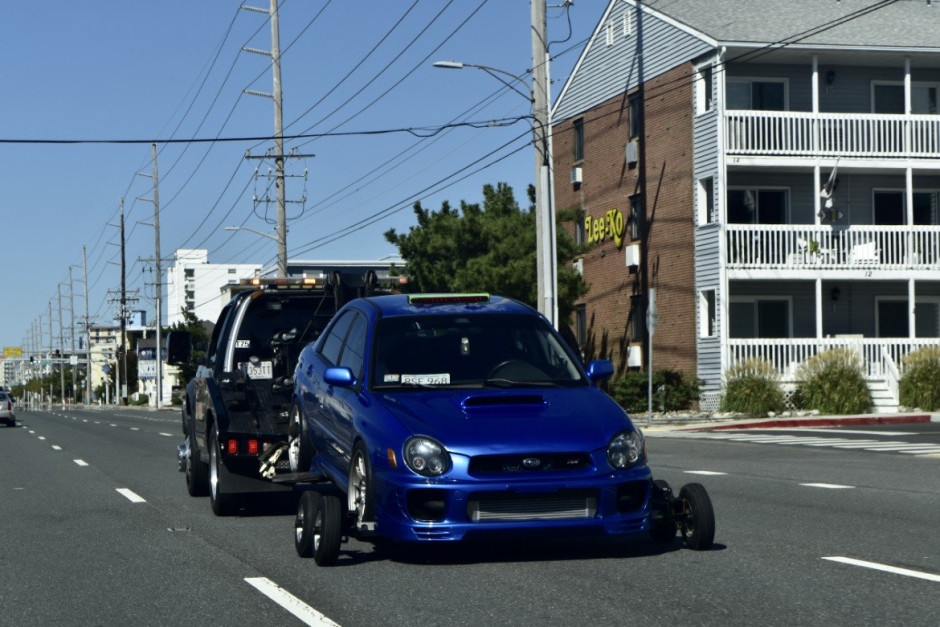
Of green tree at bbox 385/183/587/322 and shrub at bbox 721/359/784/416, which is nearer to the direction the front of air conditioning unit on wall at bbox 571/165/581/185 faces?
the green tree

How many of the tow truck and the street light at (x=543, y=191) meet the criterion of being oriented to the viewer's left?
1

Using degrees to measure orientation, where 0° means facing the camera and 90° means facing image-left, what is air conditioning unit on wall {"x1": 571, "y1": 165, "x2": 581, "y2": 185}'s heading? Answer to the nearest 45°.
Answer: approximately 45°

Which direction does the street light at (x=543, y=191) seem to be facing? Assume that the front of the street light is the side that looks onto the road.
to the viewer's left

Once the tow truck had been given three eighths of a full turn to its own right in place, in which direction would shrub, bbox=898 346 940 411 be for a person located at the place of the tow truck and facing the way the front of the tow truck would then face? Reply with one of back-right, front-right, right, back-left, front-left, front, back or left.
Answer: left

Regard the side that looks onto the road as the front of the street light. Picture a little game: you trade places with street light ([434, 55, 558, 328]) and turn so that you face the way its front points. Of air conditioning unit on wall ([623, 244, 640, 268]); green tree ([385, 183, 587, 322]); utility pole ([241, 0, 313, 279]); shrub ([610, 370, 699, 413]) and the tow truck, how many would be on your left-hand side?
1

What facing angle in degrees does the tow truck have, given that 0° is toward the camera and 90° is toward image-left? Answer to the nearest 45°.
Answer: approximately 180°

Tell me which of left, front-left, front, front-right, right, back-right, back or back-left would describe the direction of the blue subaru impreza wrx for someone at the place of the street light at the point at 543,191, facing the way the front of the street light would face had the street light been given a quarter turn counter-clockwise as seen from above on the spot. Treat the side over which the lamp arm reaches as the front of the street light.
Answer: front

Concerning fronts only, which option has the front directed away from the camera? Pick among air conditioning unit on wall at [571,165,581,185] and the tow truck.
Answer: the tow truck

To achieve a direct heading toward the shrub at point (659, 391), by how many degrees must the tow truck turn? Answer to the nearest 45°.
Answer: approximately 45° to its right

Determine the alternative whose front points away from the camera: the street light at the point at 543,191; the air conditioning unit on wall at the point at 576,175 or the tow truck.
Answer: the tow truck

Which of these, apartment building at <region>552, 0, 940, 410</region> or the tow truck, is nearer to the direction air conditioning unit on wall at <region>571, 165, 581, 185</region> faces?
the tow truck

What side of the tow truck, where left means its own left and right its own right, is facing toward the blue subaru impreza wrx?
back

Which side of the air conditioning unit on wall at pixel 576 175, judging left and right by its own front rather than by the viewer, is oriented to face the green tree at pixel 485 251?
front

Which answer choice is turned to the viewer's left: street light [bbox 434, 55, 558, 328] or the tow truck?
the street light

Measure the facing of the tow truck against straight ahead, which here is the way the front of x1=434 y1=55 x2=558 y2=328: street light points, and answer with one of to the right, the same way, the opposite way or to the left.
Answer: to the right
